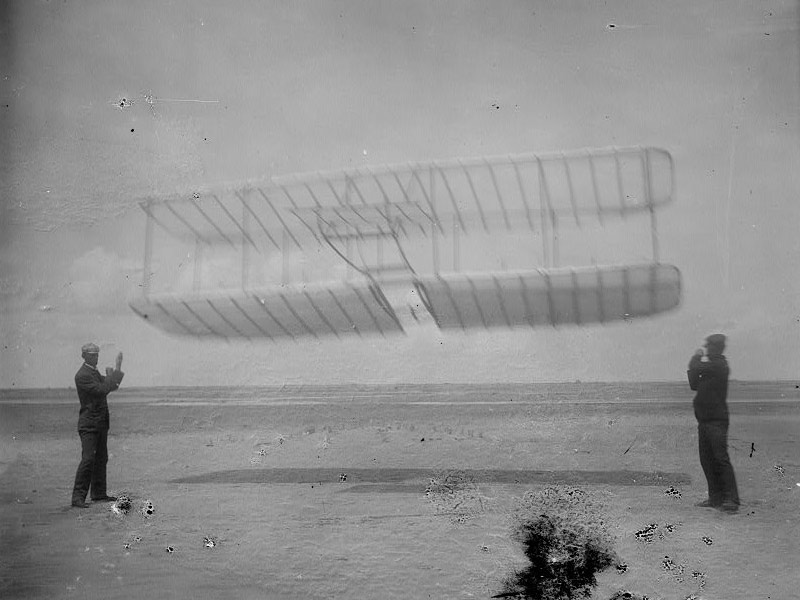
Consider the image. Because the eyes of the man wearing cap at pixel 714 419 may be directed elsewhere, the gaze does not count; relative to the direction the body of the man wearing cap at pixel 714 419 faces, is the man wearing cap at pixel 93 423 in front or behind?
in front

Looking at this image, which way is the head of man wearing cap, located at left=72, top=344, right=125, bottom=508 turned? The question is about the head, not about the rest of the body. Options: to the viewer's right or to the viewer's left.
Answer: to the viewer's right

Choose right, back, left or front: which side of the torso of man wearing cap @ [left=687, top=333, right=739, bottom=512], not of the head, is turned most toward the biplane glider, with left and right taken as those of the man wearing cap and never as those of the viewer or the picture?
front

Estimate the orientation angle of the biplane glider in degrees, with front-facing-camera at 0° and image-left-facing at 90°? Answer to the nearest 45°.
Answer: approximately 0°

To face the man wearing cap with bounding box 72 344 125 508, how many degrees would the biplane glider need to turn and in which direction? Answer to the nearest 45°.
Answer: approximately 90° to its right

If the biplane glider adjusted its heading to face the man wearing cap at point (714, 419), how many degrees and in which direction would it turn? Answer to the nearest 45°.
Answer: approximately 90° to its left

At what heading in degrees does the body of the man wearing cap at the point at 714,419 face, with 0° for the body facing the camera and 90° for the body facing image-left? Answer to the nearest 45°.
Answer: approximately 90°

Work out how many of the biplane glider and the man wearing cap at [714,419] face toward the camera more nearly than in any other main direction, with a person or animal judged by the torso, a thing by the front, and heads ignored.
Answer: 1
